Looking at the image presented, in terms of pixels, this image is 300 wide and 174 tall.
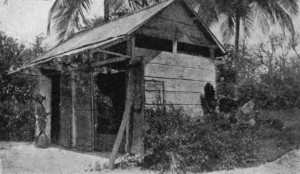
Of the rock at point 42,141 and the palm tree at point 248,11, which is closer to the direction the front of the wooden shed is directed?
the rock

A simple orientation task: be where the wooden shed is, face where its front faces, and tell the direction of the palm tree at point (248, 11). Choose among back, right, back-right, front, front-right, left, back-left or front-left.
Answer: back

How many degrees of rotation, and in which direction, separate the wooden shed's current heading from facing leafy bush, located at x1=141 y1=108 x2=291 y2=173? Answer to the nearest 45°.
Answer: approximately 90° to its left

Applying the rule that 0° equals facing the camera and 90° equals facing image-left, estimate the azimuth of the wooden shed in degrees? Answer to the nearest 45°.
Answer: approximately 45°

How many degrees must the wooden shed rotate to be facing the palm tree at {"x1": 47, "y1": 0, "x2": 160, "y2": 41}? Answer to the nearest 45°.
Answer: approximately 90° to its right
